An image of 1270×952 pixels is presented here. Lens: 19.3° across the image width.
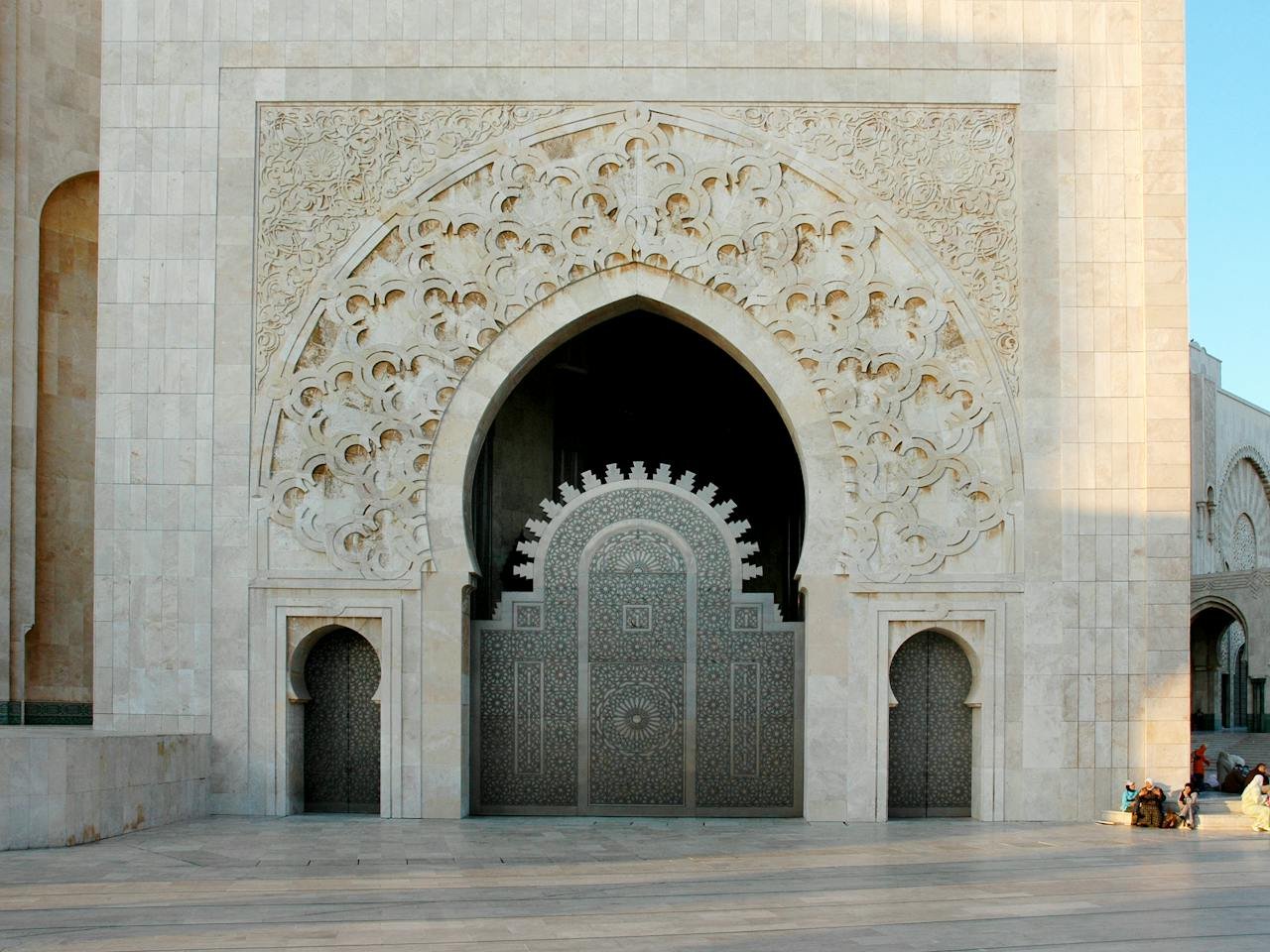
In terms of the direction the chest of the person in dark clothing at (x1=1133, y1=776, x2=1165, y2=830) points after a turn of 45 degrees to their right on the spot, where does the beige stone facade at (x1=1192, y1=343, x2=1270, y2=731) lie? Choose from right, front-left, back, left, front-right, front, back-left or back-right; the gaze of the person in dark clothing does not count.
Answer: back-right

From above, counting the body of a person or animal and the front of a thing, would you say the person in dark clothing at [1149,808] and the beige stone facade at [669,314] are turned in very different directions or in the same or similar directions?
same or similar directions

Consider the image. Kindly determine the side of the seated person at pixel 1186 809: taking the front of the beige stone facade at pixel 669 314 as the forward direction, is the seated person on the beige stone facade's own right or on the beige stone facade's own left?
on the beige stone facade's own left

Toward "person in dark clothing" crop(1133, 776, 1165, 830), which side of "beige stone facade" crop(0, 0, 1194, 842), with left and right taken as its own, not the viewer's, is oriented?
left

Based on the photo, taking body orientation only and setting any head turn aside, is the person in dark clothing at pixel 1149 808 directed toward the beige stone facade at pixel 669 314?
no

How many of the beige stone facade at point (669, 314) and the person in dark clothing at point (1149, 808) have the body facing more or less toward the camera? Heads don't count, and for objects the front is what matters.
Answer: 2

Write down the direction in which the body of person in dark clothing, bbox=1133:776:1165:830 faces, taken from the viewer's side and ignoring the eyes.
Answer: toward the camera

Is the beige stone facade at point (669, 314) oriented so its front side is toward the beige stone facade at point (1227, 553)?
no

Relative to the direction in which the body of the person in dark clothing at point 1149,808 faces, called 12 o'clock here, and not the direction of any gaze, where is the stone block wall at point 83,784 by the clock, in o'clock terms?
The stone block wall is roughly at 2 o'clock from the person in dark clothing.

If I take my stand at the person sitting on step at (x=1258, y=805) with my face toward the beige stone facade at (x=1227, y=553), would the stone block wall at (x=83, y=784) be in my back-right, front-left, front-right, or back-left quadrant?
back-left
